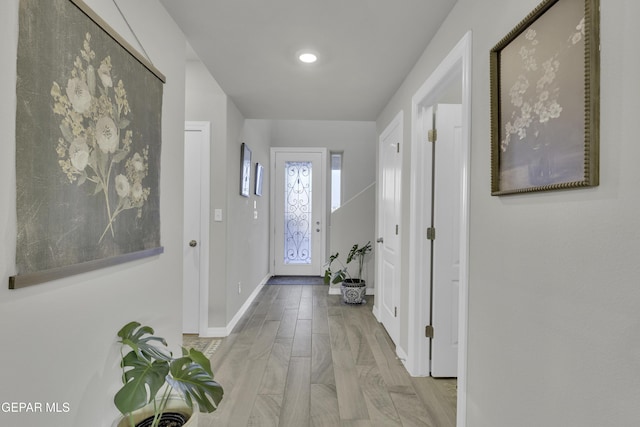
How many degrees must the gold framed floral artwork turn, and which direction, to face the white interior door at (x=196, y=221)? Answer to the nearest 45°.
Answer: approximately 45° to its right

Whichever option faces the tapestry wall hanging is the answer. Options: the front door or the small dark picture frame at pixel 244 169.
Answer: the front door

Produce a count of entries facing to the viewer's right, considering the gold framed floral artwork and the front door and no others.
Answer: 0

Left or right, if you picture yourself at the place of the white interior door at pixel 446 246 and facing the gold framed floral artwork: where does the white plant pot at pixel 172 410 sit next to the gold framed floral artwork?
right

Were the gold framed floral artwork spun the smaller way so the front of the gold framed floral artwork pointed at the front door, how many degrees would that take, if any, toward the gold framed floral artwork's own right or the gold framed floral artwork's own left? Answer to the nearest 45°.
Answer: approximately 90° to the gold framed floral artwork's own right

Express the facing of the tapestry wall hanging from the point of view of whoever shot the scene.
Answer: facing the viewer and to the right of the viewer

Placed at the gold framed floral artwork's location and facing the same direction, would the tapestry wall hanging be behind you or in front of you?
in front

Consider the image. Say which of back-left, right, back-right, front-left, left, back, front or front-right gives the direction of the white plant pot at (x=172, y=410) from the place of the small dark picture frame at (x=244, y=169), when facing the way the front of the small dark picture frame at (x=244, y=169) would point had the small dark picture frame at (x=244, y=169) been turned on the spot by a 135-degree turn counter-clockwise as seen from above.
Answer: back-left

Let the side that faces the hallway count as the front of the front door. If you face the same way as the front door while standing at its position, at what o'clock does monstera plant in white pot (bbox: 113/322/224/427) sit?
The monstera plant in white pot is roughly at 12 o'clock from the front door.

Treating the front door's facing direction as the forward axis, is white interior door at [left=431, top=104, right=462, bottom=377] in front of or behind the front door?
in front

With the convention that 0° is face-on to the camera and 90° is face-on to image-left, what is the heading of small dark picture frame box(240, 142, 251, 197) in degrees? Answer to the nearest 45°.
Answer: approximately 270°

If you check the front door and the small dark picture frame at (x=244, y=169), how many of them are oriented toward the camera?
1

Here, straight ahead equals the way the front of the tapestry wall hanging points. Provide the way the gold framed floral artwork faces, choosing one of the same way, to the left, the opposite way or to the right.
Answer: the opposite way

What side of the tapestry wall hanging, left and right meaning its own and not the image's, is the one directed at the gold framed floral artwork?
front

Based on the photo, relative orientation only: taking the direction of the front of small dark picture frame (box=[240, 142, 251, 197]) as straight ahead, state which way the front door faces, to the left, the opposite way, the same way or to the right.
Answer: to the right
